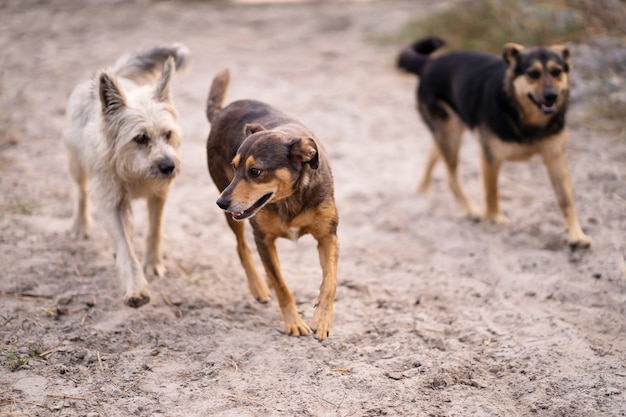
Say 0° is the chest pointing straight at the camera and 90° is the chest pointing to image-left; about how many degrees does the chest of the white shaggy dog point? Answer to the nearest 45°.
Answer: approximately 315°

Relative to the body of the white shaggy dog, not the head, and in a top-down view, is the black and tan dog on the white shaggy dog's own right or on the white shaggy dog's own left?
on the white shaggy dog's own left

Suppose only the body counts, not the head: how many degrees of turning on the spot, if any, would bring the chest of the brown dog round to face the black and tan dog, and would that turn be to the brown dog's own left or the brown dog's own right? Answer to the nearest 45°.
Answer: approximately 90° to the brown dog's own left

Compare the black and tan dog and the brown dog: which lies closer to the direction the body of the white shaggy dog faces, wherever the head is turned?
the brown dog
